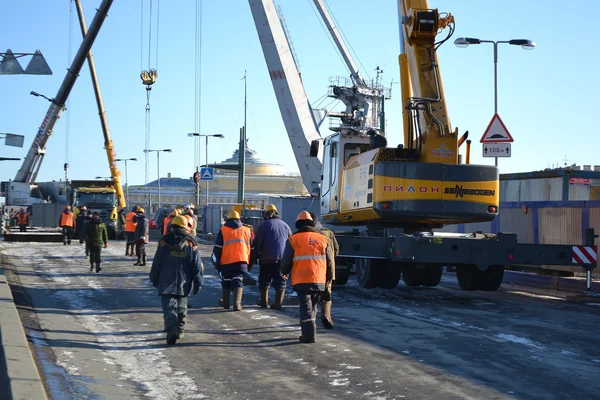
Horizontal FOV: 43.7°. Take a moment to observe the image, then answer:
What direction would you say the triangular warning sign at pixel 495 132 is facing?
toward the camera

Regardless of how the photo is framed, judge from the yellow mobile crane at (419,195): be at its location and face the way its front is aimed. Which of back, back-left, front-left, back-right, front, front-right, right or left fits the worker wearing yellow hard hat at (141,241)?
front

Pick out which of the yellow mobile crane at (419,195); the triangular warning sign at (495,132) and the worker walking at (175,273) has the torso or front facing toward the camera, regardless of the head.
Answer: the triangular warning sign

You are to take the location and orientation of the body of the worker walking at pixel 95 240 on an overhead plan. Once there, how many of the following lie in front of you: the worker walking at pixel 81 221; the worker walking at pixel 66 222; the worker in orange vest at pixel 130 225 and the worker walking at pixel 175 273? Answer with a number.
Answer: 3

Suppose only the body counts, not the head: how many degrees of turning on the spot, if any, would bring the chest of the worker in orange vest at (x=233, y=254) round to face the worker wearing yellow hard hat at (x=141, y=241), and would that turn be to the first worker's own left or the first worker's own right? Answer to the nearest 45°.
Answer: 0° — they already face them

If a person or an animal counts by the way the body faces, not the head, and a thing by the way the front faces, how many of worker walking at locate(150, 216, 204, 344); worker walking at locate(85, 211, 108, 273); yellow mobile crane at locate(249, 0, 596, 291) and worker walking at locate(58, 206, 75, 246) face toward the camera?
0

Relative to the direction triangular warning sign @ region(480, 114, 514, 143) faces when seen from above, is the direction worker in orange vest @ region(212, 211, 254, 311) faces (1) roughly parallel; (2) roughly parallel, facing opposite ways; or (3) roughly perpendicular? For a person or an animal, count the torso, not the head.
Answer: roughly parallel, facing opposite ways

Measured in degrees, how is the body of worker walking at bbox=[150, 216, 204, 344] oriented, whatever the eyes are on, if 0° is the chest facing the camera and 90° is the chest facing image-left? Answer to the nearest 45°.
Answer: approximately 180°

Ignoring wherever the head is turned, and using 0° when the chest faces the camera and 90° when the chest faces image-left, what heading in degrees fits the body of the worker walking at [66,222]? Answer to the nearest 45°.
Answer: approximately 180°

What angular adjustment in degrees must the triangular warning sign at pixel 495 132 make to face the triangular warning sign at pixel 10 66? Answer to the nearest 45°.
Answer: approximately 90° to its right

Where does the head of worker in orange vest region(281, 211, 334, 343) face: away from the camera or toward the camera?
away from the camera

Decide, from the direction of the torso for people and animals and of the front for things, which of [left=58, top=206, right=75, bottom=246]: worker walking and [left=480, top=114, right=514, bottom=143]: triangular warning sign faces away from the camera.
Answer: the worker walking
